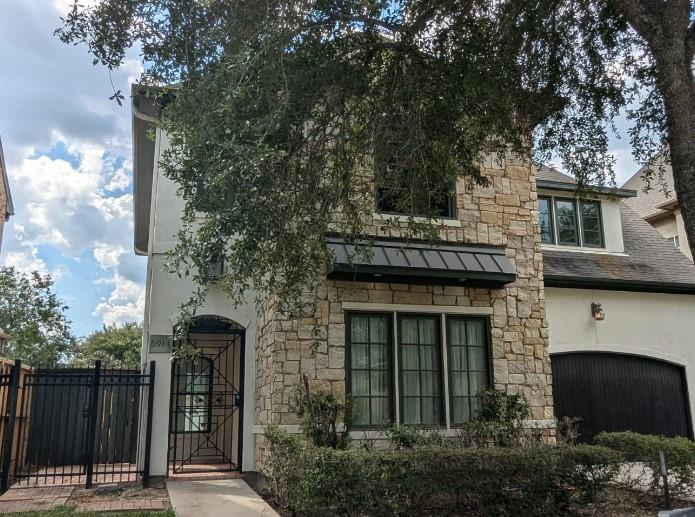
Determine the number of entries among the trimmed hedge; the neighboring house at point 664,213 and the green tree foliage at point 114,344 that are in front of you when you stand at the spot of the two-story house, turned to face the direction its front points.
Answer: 1

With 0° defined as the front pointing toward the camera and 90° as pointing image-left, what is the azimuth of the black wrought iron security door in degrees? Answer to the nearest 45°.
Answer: approximately 0°

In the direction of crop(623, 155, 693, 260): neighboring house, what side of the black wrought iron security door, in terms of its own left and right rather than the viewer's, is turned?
left

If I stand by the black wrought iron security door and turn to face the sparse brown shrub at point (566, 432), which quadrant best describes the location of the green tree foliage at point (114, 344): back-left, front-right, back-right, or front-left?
back-left

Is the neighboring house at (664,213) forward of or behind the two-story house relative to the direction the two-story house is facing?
behind

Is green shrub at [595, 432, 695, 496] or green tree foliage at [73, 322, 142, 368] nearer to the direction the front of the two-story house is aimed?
the green shrub

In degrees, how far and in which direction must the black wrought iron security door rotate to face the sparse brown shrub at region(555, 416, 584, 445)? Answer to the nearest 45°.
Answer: approximately 45° to its left

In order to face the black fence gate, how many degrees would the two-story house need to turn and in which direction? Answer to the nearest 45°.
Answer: approximately 90° to its right

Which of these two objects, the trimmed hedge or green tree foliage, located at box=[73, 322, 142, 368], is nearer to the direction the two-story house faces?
the trimmed hedge

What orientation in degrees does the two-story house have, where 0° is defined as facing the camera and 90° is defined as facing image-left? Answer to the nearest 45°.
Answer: approximately 0°

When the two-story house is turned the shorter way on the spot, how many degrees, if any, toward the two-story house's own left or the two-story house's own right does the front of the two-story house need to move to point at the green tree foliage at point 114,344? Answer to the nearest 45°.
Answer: approximately 135° to the two-story house's own right
